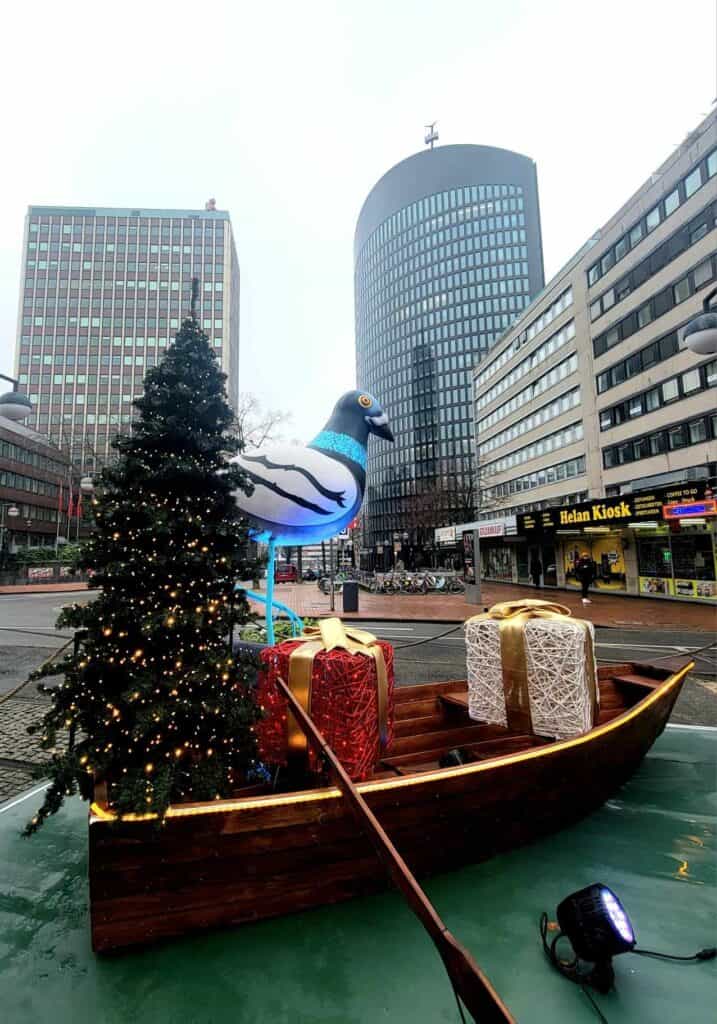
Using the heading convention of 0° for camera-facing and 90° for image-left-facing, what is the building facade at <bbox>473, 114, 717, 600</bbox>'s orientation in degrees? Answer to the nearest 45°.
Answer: approximately 45°

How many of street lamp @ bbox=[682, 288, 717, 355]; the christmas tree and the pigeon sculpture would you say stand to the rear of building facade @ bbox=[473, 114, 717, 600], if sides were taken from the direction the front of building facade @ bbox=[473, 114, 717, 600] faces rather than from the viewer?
0

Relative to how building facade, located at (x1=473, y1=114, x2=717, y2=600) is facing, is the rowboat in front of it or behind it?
in front

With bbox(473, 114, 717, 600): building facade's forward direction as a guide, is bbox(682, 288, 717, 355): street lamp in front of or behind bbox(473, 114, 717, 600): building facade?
in front

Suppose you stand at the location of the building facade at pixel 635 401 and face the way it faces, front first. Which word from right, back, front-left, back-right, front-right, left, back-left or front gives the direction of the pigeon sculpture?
front-left

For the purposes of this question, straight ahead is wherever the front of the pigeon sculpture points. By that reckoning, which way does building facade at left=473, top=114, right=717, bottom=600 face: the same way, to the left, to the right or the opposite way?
the opposite way

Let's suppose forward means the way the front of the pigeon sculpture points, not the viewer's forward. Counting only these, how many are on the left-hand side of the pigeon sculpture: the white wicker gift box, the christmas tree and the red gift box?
0

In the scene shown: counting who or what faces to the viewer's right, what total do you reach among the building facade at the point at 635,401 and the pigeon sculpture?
1

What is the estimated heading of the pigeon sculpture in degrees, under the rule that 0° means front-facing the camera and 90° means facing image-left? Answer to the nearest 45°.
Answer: approximately 270°

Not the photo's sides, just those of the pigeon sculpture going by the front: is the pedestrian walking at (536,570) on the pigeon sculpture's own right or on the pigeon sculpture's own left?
on the pigeon sculpture's own left
